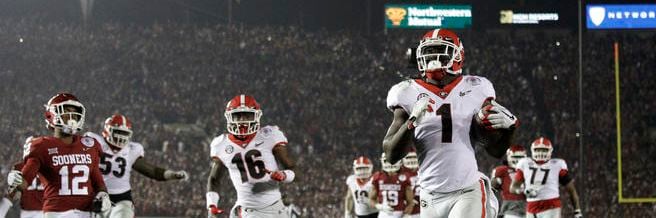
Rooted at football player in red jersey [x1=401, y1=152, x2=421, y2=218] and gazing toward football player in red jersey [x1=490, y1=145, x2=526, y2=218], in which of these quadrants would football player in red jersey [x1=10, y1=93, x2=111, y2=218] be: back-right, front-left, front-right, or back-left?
back-right

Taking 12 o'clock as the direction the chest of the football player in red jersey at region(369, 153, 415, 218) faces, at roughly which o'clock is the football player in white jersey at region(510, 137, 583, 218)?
The football player in white jersey is roughly at 9 o'clock from the football player in red jersey.

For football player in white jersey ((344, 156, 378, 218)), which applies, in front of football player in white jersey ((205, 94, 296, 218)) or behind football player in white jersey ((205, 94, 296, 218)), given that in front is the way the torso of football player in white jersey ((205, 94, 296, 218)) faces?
behind

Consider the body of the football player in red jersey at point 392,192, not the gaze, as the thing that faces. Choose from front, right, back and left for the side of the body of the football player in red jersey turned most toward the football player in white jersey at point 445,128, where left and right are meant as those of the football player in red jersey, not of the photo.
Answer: front

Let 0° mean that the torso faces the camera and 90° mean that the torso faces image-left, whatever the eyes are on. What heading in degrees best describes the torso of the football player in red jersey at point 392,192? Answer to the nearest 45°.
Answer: approximately 0°

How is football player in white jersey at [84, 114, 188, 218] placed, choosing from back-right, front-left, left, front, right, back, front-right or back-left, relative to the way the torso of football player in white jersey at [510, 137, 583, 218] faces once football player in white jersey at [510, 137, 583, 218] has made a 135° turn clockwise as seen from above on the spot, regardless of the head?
left

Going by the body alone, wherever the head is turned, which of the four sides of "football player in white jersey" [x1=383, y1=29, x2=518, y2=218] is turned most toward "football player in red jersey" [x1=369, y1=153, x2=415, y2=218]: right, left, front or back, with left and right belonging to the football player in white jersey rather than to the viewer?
back

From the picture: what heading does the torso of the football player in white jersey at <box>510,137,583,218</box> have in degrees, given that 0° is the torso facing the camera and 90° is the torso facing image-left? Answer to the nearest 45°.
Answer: approximately 0°
